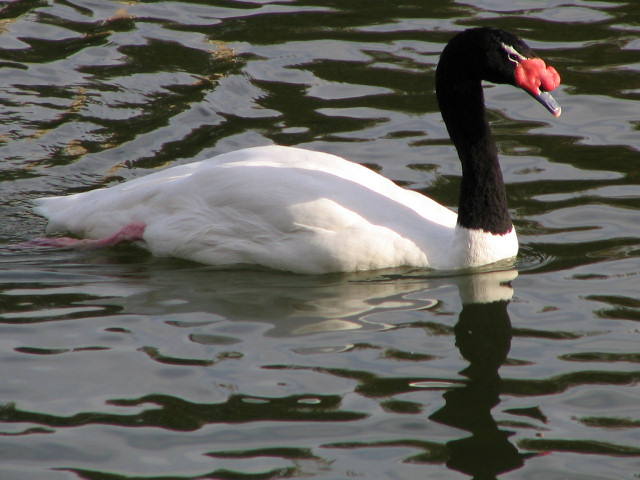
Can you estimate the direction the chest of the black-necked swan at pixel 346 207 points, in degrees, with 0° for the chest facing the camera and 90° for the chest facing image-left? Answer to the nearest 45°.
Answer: approximately 270°
